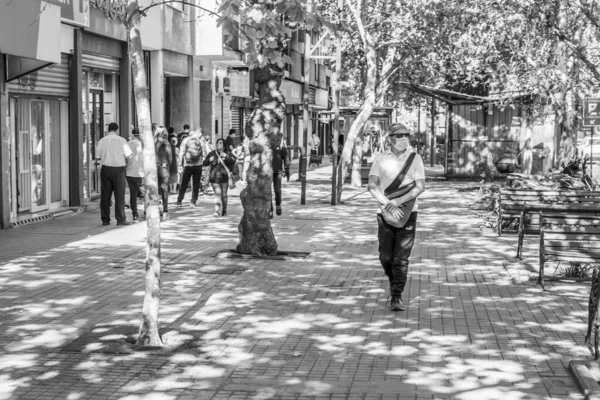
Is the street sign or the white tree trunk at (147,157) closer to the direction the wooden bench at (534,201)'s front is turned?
the white tree trunk

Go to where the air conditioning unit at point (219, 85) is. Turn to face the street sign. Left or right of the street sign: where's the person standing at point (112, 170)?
right

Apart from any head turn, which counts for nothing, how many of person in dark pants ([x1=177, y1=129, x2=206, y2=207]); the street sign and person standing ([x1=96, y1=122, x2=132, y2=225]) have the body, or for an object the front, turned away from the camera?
2

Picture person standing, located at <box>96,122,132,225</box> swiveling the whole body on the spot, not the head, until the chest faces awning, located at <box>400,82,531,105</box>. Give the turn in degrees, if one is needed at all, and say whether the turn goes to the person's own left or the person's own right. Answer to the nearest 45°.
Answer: approximately 45° to the person's own right

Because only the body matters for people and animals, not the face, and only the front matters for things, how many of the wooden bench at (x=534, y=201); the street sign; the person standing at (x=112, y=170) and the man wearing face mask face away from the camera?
1

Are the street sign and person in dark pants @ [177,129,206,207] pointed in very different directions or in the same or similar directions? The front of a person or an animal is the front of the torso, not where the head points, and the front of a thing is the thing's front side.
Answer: very different directions

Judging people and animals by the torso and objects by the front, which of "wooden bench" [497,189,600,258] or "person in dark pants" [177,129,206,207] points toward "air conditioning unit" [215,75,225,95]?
the person in dark pants

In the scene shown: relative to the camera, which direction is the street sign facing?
toward the camera

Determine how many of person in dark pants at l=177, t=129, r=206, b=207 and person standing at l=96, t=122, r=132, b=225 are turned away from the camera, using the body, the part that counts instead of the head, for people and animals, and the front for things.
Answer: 2

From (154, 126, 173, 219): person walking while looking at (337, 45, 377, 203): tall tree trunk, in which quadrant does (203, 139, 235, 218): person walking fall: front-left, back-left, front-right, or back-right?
front-right

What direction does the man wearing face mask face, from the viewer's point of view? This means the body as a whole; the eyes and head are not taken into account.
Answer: toward the camera

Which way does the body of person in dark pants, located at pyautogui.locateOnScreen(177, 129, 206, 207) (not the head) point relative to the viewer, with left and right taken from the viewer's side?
facing away from the viewer

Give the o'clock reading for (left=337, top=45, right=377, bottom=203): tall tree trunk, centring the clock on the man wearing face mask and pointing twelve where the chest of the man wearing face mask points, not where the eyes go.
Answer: The tall tree trunk is roughly at 6 o'clock from the man wearing face mask.

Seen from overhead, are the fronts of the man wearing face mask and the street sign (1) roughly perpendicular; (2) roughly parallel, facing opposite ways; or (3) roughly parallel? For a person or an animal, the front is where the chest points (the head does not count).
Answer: roughly parallel
